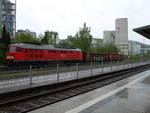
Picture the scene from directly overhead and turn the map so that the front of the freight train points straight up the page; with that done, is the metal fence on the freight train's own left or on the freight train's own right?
on the freight train's own left

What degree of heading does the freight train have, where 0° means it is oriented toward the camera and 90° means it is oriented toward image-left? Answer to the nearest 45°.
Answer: approximately 45°

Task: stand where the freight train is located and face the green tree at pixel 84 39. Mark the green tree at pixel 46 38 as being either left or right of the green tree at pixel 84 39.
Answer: left

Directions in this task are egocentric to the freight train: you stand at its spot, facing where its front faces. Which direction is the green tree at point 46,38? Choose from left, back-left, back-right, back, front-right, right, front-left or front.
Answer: back-right

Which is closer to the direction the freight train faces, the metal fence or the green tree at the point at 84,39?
the metal fence
